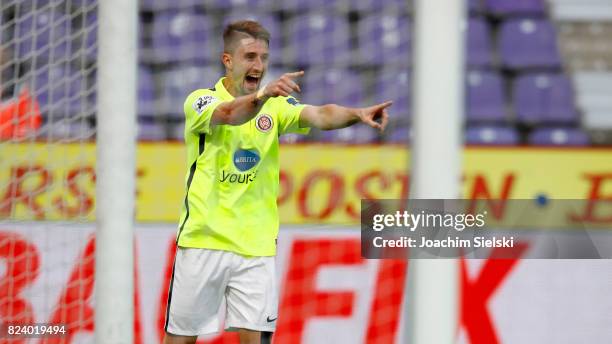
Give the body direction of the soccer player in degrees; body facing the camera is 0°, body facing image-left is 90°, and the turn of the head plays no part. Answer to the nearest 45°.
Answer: approximately 315°

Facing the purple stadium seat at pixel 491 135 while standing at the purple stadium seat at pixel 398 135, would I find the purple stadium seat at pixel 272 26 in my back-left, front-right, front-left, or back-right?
back-left

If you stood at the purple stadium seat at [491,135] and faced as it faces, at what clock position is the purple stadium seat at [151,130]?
the purple stadium seat at [151,130] is roughly at 2 o'clock from the purple stadium seat at [491,135].

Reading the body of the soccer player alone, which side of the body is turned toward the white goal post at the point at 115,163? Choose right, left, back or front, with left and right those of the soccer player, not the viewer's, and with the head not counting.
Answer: right

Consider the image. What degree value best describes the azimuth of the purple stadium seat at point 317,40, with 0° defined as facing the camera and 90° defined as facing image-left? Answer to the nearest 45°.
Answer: approximately 0°
